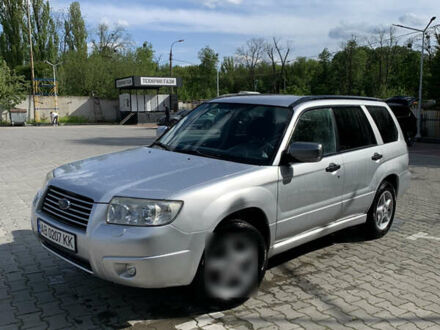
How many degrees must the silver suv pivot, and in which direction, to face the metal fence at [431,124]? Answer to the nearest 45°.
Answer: approximately 180°

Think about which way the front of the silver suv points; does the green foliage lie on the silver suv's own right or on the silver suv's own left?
on the silver suv's own right

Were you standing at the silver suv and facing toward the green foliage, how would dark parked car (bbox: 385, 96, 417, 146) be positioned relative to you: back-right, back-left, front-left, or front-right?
front-right

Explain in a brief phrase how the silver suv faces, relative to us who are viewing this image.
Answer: facing the viewer and to the left of the viewer

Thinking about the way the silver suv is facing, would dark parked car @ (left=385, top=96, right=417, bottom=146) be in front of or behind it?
behind

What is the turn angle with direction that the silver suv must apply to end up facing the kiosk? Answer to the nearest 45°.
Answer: approximately 135° to its right

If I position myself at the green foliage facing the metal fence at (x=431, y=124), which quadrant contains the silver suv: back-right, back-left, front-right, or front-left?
front-right

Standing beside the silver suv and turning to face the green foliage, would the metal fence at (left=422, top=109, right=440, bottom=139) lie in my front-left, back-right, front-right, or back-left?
front-right
